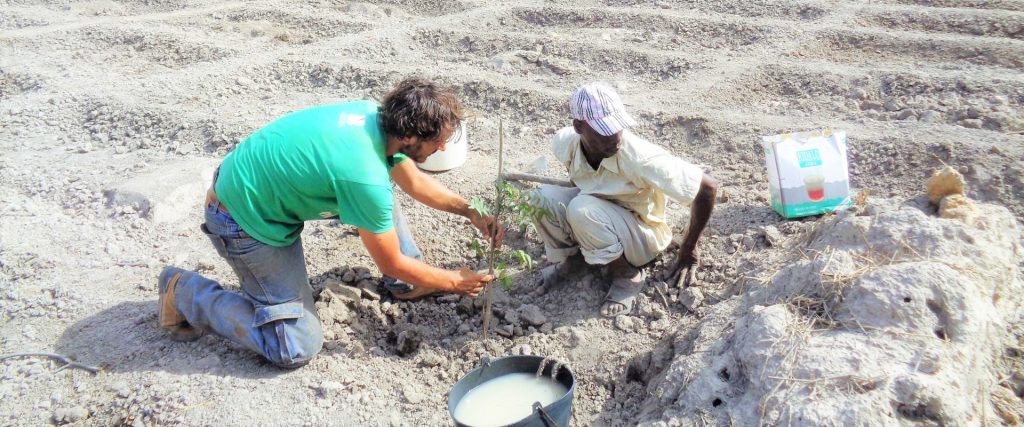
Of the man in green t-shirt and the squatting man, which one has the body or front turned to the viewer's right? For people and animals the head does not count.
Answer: the man in green t-shirt

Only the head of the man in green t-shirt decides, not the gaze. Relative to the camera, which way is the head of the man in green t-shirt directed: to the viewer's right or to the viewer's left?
to the viewer's right

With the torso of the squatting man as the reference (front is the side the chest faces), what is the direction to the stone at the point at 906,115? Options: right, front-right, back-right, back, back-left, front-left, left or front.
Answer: back

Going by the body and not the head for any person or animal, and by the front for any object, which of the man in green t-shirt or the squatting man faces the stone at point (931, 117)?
the man in green t-shirt

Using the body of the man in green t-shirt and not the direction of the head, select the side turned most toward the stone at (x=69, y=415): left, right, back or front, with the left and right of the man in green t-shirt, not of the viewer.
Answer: back

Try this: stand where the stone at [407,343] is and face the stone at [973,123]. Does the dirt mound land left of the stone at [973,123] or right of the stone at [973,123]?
right

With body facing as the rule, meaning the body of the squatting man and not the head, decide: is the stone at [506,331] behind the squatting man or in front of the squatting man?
in front

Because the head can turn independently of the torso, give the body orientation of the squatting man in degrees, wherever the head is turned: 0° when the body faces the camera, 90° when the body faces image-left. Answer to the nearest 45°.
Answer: approximately 45°

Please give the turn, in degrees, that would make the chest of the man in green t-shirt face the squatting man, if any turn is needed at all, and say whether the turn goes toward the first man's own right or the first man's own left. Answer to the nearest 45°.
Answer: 0° — they already face them

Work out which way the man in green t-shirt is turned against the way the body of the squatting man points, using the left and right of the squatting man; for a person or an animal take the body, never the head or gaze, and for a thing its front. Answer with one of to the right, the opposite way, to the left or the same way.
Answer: the opposite way

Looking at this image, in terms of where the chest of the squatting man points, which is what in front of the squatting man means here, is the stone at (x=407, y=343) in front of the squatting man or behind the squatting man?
in front

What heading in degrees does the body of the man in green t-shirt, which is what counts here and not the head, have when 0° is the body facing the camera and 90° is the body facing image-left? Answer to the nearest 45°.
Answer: approximately 270°

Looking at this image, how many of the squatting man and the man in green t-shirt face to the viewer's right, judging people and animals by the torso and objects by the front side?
1
